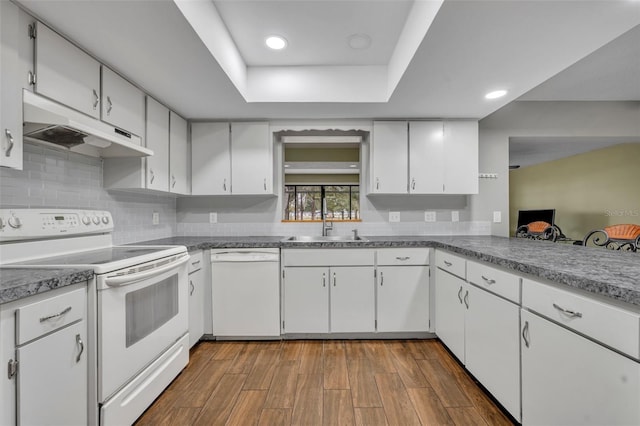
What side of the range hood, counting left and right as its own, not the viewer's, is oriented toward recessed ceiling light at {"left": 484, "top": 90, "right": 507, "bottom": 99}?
front

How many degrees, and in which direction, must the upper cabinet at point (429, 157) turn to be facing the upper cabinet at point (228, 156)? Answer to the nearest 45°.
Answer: approximately 90° to its right

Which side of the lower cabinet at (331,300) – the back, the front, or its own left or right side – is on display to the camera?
front

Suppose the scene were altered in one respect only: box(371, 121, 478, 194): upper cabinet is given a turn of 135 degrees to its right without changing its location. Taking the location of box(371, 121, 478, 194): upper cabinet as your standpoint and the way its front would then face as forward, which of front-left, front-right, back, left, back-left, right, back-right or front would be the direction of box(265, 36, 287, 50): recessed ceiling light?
left

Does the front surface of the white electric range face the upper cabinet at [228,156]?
no

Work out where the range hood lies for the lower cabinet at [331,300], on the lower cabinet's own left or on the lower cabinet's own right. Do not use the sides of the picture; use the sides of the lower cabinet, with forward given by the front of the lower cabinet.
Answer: on the lower cabinet's own right

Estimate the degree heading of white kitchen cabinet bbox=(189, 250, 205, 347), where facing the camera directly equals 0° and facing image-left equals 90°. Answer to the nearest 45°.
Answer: approximately 315°

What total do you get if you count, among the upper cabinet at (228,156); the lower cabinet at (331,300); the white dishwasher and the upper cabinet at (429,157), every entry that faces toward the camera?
4

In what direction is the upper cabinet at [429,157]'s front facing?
toward the camera

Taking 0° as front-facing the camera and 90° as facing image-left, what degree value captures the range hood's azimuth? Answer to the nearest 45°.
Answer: approximately 315°

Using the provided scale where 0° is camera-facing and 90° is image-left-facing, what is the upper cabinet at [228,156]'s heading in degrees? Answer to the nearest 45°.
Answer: approximately 0°

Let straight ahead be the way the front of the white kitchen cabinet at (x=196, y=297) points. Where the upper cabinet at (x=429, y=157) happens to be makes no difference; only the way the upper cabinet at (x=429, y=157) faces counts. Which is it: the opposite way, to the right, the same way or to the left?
to the right
